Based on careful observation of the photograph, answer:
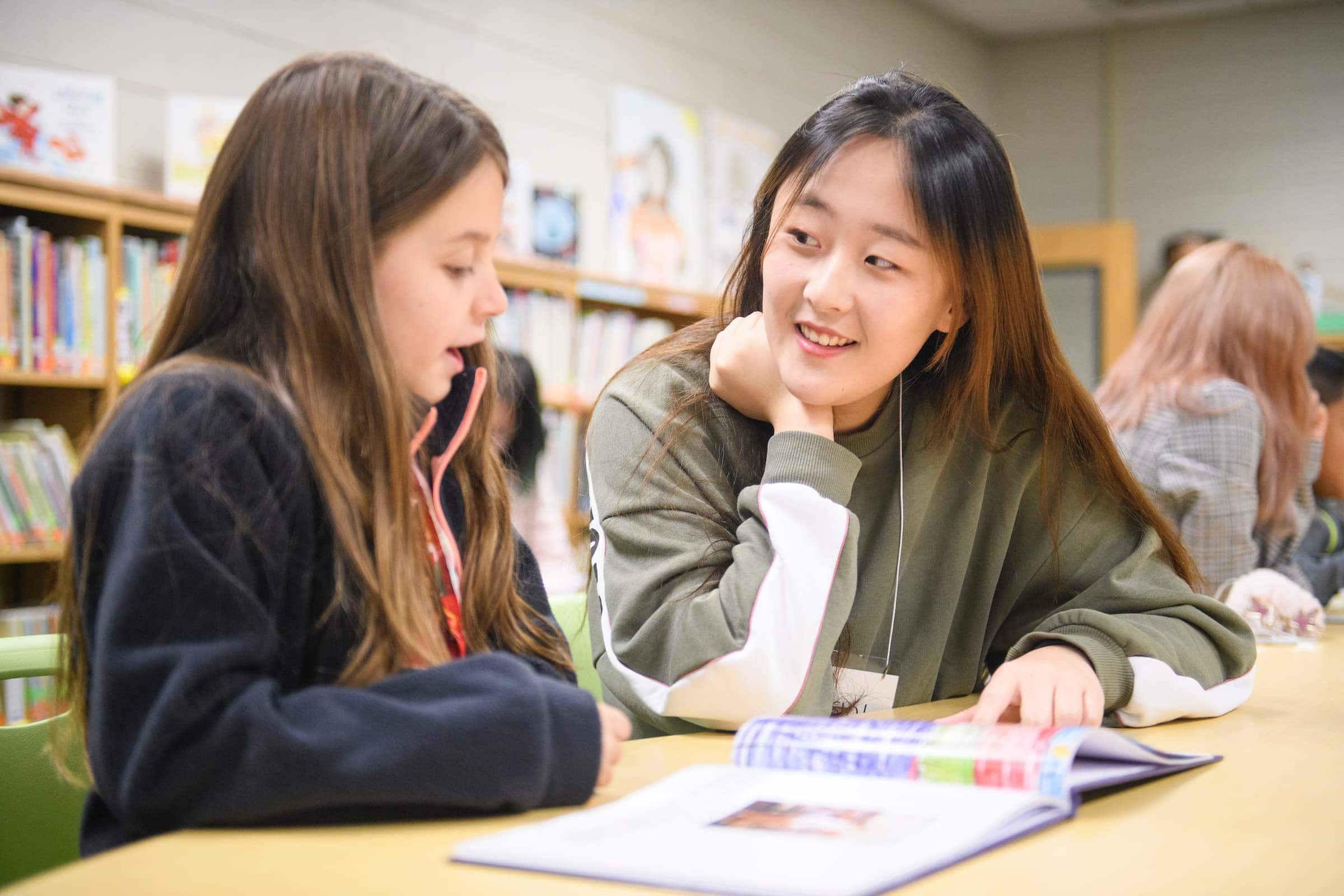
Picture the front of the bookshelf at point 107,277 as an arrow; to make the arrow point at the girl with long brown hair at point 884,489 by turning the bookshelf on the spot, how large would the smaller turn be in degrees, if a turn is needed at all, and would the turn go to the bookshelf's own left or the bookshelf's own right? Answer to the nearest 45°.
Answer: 0° — it already faces them

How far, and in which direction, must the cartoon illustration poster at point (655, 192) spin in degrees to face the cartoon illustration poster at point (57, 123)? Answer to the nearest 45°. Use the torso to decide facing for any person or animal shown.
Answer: approximately 90° to its right

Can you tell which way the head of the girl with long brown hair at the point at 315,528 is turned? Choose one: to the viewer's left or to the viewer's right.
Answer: to the viewer's right

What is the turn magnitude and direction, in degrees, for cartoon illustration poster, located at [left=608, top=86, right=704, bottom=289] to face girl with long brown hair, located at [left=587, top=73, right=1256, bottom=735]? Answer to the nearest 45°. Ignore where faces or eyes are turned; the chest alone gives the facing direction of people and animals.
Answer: approximately 45° to its right

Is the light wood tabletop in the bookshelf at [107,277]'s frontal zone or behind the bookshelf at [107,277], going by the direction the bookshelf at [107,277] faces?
frontal zone

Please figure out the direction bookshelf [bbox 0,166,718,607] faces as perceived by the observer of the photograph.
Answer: facing the viewer and to the right of the viewer

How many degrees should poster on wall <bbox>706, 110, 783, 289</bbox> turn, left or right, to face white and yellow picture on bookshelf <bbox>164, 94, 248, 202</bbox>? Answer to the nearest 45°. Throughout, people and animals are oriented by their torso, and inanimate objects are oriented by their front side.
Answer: approximately 90° to its right

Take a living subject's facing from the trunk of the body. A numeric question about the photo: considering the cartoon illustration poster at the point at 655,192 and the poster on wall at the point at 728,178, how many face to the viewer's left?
0

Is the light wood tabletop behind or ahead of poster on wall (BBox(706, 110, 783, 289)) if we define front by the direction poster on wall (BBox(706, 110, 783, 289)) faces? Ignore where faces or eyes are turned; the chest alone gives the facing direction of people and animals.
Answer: ahead

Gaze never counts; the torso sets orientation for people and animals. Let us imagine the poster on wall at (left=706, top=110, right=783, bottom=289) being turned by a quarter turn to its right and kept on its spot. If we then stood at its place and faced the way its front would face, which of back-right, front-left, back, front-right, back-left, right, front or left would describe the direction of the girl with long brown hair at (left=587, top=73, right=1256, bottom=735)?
front-left

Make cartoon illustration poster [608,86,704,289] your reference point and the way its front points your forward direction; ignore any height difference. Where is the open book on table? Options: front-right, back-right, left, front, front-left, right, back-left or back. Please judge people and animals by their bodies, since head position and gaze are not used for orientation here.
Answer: front-right
